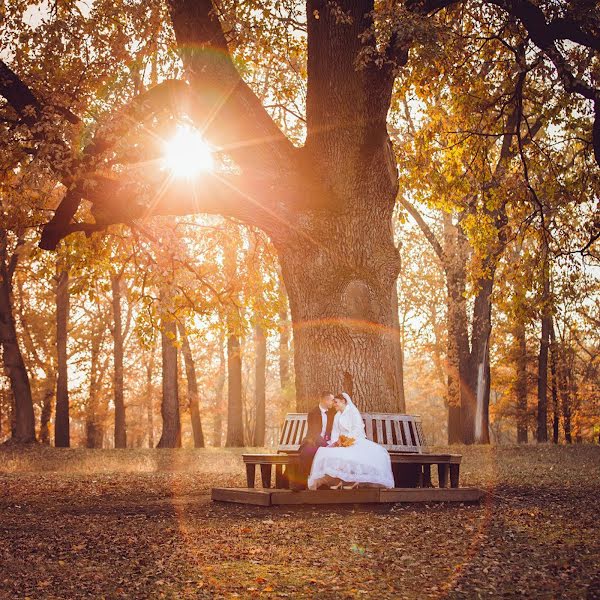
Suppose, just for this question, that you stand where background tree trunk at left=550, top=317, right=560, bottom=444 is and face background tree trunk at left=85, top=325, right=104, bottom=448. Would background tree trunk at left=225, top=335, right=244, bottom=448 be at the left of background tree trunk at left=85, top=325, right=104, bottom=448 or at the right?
left

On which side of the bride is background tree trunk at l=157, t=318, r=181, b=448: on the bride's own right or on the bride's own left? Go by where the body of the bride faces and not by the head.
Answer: on the bride's own right

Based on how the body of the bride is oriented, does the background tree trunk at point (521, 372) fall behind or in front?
behind

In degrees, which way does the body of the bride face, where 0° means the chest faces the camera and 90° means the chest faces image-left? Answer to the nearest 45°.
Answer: approximately 45°

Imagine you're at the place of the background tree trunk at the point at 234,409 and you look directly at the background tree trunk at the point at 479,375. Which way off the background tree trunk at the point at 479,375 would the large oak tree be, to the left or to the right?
right

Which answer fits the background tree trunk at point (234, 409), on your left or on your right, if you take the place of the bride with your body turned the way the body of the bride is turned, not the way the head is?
on your right

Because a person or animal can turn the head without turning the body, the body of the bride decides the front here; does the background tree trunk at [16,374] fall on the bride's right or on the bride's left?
on the bride's right
